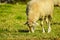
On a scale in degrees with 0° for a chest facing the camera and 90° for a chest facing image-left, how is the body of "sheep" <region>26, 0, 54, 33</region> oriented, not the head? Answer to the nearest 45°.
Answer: approximately 45°
